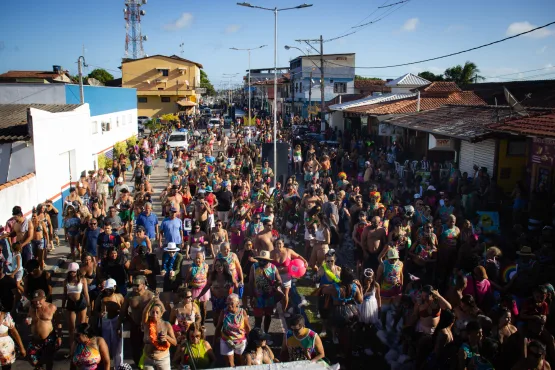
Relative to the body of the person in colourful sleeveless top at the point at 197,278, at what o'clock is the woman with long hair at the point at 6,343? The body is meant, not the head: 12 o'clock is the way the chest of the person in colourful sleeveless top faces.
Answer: The woman with long hair is roughly at 2 o'clock from the person in colourful sleeveless top.

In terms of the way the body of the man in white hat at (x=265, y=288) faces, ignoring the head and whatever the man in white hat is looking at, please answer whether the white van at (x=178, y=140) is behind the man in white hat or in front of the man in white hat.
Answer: behind

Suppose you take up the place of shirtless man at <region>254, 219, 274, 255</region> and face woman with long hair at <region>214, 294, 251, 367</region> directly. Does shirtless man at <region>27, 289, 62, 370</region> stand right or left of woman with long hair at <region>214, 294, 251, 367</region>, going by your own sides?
right

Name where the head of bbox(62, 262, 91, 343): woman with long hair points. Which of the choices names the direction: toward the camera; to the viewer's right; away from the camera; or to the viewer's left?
toward the camera

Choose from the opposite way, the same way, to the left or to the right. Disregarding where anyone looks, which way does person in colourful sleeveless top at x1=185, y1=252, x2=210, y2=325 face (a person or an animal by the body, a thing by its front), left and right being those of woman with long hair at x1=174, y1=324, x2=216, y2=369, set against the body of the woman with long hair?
the same way

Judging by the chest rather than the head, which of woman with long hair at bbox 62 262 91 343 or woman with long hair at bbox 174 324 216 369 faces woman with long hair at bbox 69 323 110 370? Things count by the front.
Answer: woman with long hair at bbox 62 262 91 343

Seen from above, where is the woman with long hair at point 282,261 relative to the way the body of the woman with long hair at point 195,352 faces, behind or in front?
behind

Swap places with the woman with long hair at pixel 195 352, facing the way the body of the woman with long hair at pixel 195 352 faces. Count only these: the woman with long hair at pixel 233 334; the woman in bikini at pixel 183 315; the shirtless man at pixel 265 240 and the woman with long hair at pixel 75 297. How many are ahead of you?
0

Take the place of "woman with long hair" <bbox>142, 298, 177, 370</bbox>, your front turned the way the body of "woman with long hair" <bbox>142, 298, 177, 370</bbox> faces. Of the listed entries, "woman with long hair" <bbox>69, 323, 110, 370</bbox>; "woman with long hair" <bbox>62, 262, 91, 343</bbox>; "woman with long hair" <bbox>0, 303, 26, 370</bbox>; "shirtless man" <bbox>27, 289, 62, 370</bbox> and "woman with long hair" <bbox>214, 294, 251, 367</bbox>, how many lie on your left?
1

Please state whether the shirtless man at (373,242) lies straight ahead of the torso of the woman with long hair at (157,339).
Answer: no

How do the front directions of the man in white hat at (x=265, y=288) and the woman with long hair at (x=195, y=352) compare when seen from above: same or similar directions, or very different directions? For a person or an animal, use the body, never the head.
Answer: same or similar directions

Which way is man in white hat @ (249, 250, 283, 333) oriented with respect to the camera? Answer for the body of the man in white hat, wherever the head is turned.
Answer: toward the camera

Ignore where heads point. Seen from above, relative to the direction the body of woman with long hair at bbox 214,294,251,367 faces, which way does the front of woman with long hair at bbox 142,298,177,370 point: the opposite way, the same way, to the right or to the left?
the same way

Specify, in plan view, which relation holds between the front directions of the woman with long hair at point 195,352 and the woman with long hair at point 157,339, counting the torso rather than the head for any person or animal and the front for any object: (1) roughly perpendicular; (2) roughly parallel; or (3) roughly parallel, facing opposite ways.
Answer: roughly parallel

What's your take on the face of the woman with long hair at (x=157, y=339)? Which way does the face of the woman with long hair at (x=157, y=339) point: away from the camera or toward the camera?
toward the camera

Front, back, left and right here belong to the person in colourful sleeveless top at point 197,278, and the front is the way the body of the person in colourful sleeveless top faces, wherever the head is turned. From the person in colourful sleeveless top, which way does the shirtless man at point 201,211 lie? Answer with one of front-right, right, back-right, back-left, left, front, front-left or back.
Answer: back

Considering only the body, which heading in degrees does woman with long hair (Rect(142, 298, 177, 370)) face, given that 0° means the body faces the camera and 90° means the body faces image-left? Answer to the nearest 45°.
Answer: approximately 0°

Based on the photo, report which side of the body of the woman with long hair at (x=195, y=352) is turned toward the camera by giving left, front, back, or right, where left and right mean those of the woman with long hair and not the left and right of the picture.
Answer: front

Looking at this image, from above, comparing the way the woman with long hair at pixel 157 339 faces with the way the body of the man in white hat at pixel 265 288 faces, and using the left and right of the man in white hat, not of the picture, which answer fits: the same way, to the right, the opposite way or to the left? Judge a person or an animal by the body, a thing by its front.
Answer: the same way

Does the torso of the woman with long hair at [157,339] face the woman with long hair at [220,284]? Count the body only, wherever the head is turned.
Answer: no

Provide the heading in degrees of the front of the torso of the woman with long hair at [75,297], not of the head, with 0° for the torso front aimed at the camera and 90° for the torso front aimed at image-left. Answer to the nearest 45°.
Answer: approximately 0°
